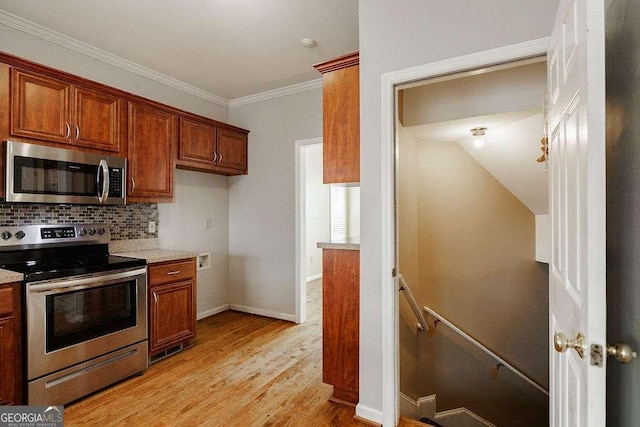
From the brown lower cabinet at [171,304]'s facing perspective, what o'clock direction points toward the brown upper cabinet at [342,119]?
The brown upper cabinet is roughly at 12 o'clock from the brown lower cabinet.

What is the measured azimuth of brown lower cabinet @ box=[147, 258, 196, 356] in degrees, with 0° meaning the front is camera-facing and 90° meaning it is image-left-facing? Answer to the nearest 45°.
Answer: approximately 315°

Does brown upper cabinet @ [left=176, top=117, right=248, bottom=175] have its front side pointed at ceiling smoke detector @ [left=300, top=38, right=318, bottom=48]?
yes

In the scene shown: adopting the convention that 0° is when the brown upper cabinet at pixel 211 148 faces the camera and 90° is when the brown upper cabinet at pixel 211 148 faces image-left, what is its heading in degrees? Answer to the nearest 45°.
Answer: approximately 315°
